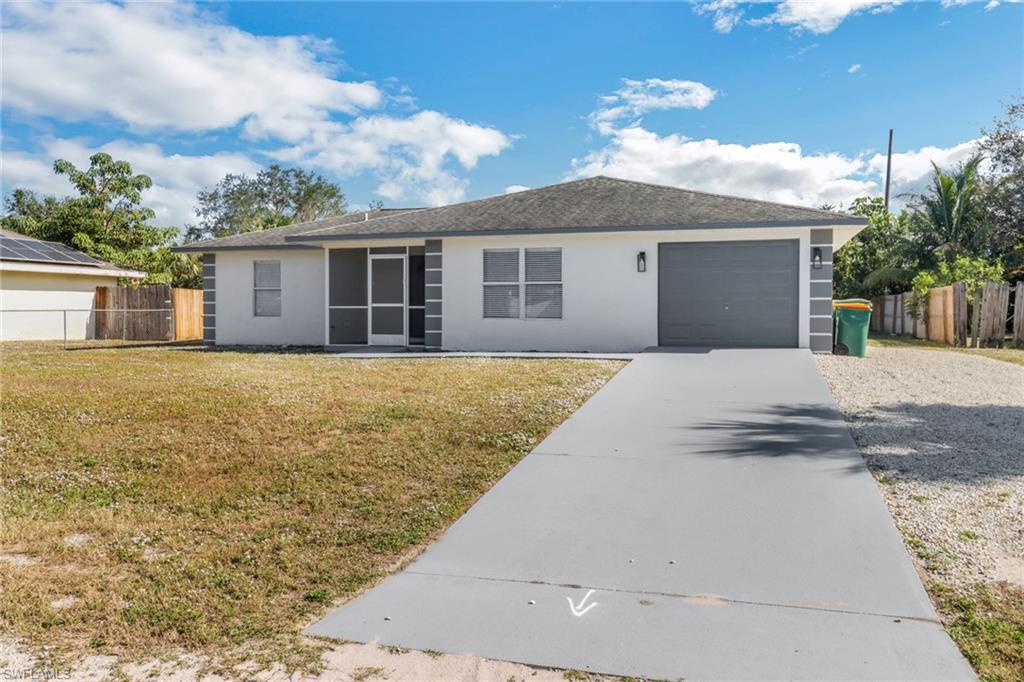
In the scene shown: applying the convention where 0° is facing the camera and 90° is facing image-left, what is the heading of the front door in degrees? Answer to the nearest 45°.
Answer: approximately 0°

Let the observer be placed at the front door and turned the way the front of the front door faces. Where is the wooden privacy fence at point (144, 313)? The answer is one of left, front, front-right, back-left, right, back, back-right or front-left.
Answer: back-right

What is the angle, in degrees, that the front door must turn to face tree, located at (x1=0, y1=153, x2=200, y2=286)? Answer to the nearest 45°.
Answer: approximately 135° to its right

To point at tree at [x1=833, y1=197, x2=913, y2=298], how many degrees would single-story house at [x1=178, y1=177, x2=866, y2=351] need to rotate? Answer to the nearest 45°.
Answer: approximately 135° to its left

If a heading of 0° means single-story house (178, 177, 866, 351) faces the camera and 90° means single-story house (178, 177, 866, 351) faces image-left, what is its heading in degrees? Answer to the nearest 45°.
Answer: approximately 0°

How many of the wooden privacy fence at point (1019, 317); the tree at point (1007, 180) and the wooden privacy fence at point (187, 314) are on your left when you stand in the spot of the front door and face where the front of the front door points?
2

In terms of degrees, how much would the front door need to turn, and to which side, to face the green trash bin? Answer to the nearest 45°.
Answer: approximately 45° to its left

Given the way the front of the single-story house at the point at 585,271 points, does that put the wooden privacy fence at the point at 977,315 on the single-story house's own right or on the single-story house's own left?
on the single-story house's own left

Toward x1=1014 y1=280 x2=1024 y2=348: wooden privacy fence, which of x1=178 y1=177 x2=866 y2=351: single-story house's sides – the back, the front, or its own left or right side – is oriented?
left

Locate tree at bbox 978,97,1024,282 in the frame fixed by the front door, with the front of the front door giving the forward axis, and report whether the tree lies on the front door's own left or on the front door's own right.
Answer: on the front door's own left

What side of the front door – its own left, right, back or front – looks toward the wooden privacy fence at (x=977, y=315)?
left
